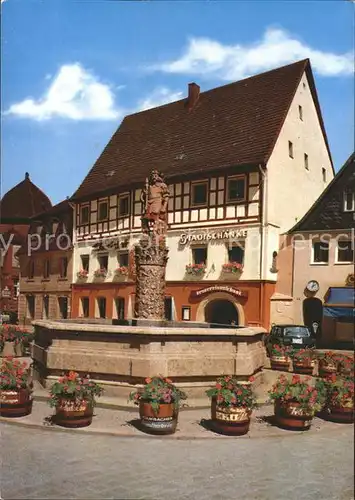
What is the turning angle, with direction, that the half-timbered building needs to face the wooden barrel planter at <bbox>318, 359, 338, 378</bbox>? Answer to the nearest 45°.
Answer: approximately 45° to its left

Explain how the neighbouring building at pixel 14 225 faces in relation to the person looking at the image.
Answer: facing the viewer

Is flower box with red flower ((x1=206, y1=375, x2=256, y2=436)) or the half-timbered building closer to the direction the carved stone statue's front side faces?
the flower box with red flower

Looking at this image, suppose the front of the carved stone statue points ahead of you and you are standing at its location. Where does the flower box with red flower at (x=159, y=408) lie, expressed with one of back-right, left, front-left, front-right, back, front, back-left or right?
front

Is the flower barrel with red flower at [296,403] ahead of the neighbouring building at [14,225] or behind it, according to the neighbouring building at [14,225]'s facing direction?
ahead

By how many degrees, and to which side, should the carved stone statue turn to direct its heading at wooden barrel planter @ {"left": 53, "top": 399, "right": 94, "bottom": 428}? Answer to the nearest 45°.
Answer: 0° — it already faces it

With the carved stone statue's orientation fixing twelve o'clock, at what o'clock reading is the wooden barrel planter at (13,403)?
The wooden barrel planter is roughly at 1 o'clock from the carved stone statue.

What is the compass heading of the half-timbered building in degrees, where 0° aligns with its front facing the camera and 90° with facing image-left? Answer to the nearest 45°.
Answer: approximately 45°

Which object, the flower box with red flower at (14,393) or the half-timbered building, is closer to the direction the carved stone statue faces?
the flower box with red flower
